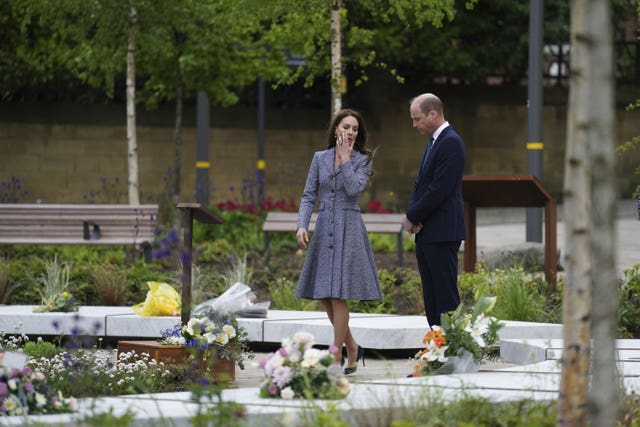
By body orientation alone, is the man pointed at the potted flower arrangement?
yes

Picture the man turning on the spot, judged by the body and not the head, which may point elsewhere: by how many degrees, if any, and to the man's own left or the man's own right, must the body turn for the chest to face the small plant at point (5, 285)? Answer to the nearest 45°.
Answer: approximately 45° to the man's own right

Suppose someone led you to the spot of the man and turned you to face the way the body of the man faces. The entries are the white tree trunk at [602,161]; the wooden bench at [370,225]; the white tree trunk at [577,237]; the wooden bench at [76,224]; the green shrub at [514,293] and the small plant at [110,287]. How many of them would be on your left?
2

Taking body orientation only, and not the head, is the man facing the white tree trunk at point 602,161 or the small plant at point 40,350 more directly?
the small plant

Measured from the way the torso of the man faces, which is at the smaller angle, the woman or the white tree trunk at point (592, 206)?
the woman

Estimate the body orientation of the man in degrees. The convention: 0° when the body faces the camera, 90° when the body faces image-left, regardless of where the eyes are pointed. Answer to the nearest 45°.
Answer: approximately 90°

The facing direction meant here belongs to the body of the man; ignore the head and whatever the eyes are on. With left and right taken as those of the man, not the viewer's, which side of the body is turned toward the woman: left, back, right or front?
front

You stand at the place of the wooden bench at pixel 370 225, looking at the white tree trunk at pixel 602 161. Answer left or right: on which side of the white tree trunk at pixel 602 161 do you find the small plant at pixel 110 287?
right

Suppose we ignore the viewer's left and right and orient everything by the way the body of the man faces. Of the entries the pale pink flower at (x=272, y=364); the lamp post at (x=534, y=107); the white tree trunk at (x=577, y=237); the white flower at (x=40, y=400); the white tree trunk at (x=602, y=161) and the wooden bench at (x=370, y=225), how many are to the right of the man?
2

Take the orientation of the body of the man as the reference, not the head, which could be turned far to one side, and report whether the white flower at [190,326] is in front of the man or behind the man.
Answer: in front

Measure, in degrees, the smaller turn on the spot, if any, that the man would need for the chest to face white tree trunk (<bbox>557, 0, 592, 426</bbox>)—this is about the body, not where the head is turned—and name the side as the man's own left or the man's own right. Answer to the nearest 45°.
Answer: approximately 90° to the man's own left

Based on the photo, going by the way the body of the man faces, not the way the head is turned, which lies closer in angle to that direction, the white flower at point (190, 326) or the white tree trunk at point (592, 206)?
the white flower
